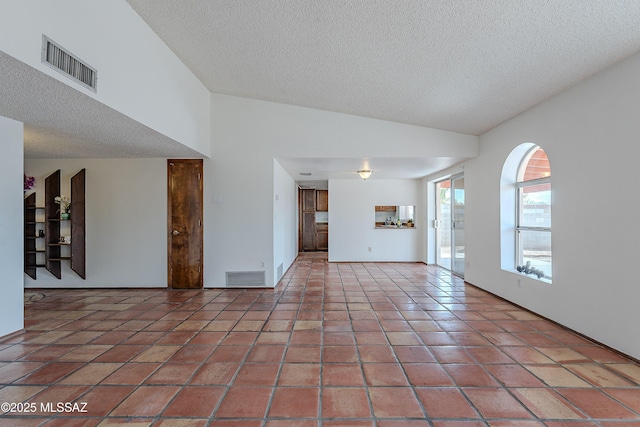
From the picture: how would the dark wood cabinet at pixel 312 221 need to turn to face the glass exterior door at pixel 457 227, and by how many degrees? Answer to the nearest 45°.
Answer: approximately 45° to its left

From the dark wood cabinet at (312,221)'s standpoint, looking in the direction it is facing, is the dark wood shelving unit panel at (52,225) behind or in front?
in front

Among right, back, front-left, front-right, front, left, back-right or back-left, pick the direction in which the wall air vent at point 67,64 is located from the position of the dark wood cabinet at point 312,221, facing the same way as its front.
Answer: front

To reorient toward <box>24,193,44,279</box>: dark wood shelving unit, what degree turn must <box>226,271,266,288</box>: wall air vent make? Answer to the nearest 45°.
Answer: approximately 90° to its right

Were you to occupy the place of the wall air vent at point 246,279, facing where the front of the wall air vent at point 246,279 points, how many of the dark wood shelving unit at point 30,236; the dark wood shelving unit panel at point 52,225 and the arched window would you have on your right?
2

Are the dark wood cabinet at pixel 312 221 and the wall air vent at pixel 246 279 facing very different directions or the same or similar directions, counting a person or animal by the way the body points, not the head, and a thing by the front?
same or similar directions

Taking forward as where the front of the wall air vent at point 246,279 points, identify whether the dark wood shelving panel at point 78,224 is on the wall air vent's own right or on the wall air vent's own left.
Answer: on the wall air vent's own right

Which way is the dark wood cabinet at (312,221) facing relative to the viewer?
toward the camera

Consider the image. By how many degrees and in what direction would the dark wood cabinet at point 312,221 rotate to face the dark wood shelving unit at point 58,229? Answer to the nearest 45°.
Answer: approximately 45° to its right

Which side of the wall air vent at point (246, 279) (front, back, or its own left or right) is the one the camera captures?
front

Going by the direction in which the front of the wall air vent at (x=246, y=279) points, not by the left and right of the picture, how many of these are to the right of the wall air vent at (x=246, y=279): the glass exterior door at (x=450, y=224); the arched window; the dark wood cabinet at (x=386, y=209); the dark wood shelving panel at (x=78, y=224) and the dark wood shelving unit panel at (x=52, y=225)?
2

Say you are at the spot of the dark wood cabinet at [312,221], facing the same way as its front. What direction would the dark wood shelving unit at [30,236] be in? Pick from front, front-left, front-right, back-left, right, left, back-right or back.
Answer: front-right
